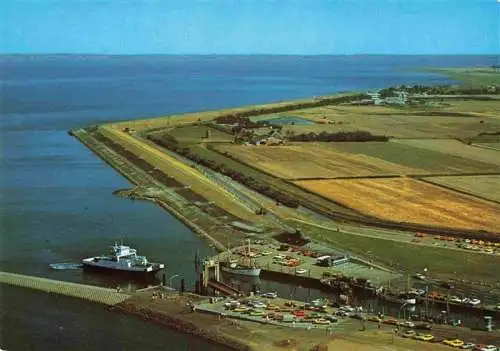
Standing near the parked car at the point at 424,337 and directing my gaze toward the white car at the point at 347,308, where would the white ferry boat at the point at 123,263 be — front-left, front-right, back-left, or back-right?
front-left

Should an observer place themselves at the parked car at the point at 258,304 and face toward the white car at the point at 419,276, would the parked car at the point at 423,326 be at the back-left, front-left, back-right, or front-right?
front-right
